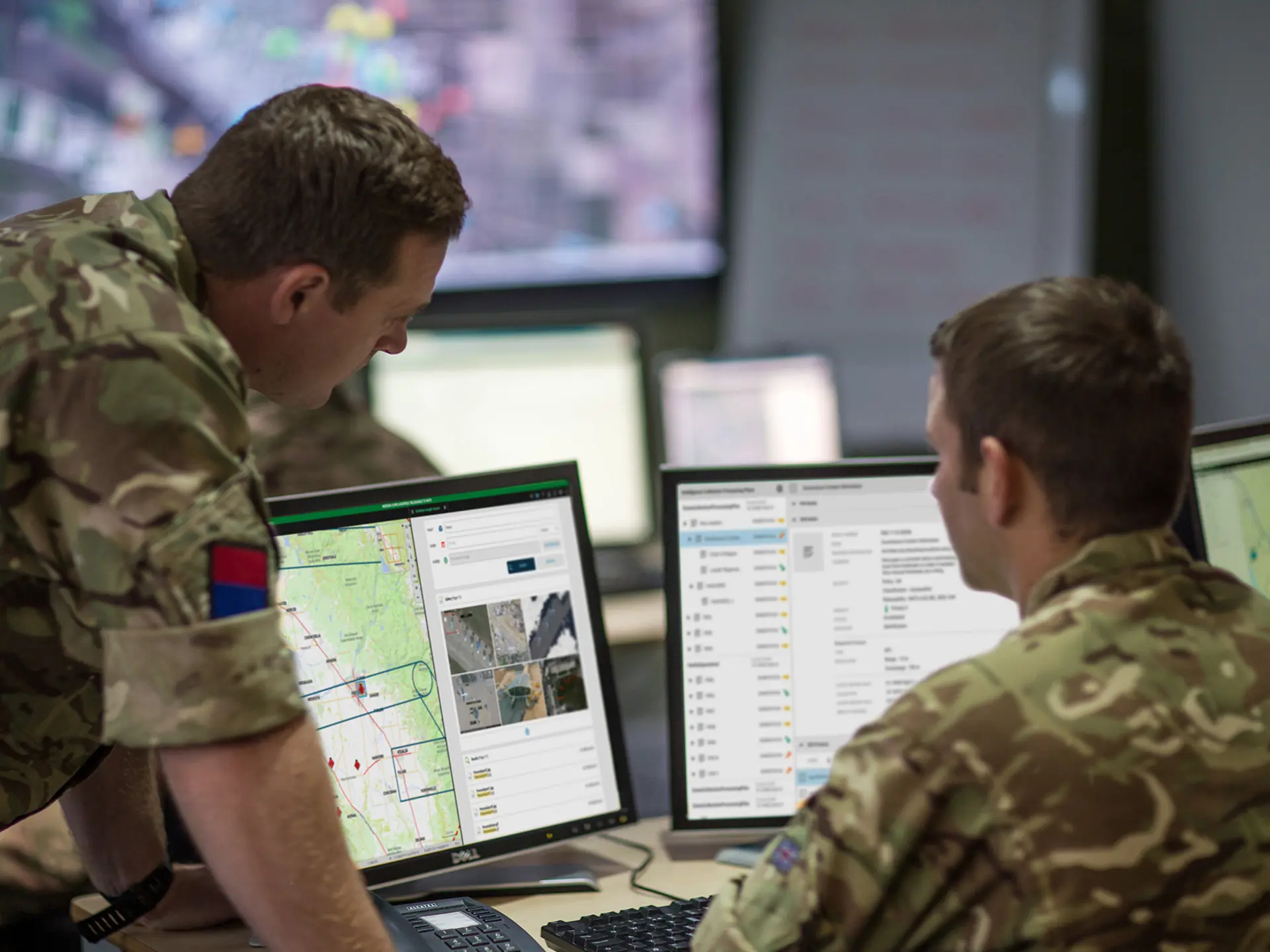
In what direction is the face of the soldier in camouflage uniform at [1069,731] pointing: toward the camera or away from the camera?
away from the camera

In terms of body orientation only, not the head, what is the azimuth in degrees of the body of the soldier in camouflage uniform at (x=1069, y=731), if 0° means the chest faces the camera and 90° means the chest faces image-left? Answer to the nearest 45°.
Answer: approximately 135°

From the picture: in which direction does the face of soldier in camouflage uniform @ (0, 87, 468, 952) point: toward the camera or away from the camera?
away from the camera

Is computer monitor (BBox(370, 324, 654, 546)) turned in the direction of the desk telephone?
yes

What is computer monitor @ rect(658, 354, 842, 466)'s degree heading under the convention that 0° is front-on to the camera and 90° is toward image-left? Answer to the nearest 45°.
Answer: approximately 0°

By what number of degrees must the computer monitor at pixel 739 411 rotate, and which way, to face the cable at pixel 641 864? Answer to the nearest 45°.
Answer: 0° — it already faces it
